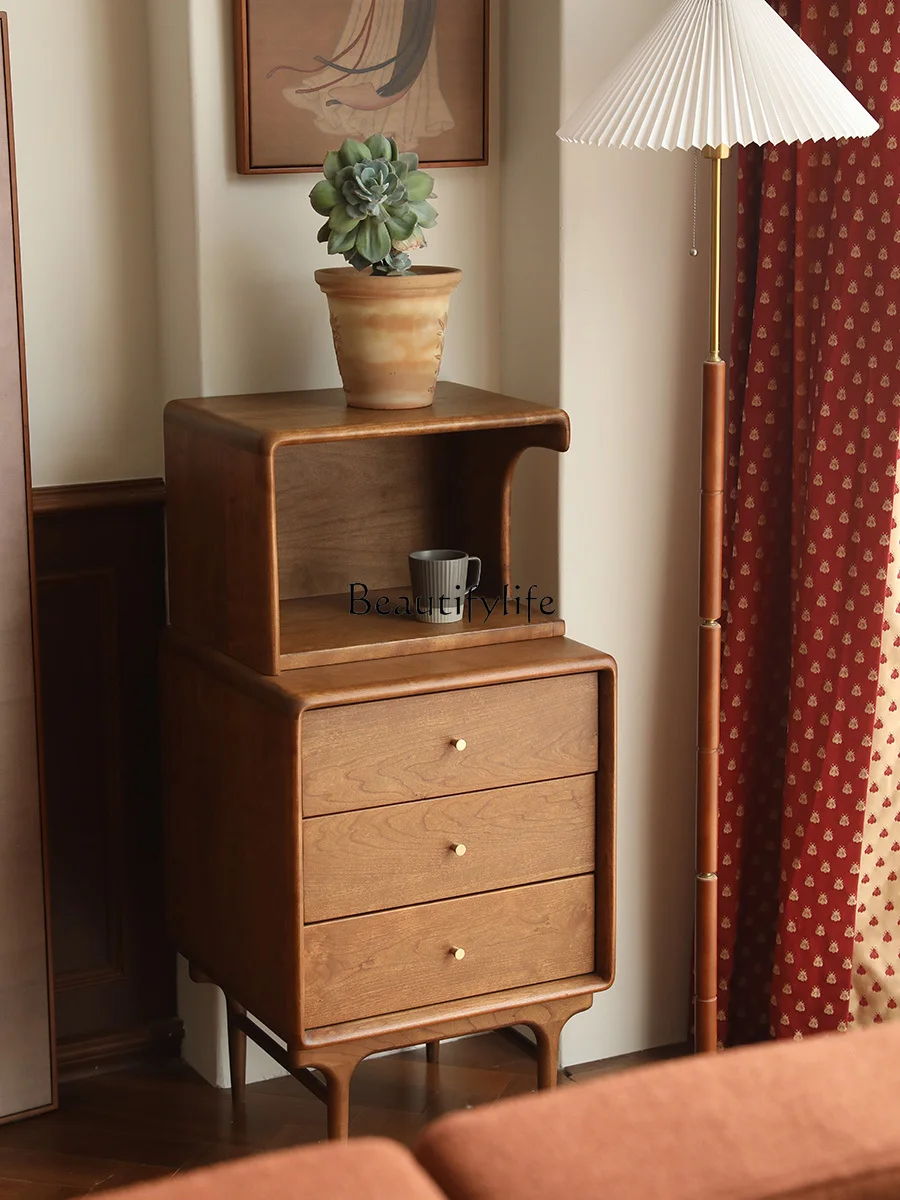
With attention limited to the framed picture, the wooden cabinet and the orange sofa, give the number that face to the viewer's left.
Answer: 0

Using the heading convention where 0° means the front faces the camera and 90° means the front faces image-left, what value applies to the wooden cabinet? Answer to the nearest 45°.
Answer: approximately 315°

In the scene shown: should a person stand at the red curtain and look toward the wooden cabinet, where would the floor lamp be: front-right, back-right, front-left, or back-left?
front-left

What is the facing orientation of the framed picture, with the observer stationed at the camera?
facing the viewer

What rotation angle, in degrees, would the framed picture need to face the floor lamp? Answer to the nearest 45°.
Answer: approximately 45° to its left

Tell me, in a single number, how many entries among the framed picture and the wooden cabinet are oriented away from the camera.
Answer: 0
